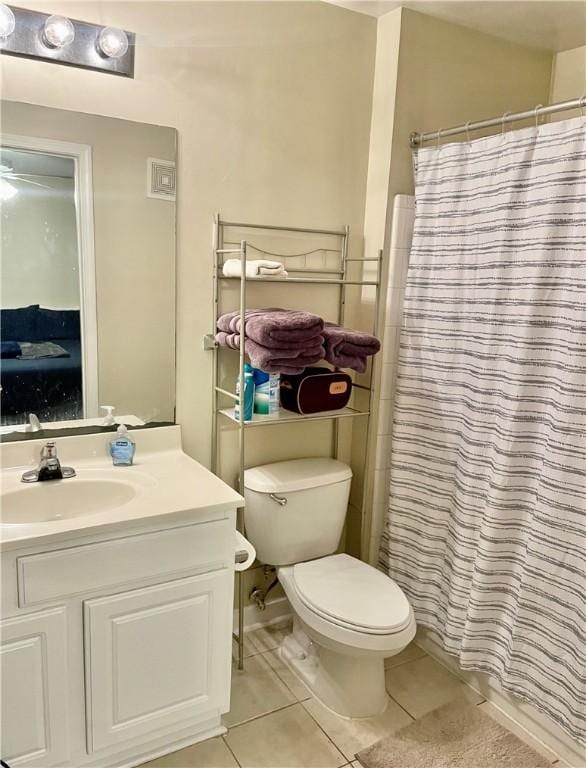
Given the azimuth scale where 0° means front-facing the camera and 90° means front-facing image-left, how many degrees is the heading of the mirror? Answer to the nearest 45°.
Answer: approximately 315°

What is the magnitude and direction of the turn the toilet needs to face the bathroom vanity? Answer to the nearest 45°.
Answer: approximately 90° to its right

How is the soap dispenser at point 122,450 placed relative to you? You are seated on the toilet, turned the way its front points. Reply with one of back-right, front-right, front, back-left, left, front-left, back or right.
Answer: back-right

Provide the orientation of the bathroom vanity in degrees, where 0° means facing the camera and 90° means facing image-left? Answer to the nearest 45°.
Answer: approximately 315°
